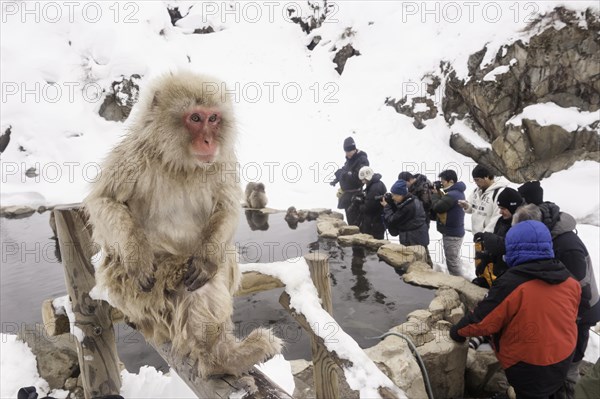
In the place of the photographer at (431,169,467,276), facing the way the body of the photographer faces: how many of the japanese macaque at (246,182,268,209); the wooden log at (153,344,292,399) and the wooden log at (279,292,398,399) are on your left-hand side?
2

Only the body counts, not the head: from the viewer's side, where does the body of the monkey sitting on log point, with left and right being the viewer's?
facing the viewer and to the right of the viewer

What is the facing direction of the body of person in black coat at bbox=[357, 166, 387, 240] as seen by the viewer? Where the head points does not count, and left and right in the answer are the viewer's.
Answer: facing the viewer and to the left of the viewer

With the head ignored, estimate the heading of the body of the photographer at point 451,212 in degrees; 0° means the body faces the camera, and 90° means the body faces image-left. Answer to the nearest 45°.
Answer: approximately 90°

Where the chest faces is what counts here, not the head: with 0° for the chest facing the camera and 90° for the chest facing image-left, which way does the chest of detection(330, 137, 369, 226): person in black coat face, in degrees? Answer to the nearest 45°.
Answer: approximately 45°

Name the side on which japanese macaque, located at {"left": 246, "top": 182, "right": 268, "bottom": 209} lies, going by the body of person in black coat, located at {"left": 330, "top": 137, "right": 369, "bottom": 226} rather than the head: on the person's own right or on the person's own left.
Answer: on the person's own right

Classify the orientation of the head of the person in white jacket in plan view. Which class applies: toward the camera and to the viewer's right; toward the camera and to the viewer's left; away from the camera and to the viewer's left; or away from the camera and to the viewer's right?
toward the camera and to the viewer's left

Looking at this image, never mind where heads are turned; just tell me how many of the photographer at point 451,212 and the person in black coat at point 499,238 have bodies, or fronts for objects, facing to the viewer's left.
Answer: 2

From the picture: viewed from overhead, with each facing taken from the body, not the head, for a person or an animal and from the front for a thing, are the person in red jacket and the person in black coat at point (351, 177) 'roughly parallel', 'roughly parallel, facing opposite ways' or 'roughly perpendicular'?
roughly perpendicular

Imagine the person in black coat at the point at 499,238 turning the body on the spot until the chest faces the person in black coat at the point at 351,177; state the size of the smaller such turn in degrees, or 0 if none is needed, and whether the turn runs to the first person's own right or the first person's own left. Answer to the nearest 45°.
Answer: approximately 45° to the first person's own right

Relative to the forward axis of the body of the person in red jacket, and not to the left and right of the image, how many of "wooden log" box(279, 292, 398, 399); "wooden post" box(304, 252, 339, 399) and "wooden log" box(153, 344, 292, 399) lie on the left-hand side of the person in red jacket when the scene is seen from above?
3

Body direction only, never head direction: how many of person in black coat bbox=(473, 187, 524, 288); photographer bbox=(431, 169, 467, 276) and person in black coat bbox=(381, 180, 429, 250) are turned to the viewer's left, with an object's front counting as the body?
3

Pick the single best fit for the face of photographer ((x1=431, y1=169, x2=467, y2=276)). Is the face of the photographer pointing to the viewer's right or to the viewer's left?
to the viewer's left

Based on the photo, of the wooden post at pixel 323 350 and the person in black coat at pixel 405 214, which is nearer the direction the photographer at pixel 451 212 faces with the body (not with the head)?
the person in black coat
